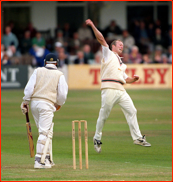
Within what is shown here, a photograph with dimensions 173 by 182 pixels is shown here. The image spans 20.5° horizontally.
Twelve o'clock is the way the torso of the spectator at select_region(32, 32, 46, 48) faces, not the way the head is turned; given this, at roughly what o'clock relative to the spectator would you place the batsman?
The batsman is roughly at 12 o'clock from the spectator.

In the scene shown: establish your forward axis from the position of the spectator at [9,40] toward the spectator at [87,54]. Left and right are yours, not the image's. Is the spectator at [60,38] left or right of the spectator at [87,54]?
left

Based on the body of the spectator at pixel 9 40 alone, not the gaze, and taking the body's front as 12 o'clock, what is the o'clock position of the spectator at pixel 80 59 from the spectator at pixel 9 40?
the spectator at pixel 80 59 is roughly at 10 o'clock from the spectator at pixel 9 40.

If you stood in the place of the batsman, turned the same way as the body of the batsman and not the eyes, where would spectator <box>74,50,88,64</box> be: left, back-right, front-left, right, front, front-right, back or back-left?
front

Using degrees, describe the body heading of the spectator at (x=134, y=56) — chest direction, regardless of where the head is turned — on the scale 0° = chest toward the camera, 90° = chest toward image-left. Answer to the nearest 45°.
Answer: approximately 0°

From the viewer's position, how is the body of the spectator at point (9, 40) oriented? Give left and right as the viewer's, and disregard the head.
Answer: facing the viewer

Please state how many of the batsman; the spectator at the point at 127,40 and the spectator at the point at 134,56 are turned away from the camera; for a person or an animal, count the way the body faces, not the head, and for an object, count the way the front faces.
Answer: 1

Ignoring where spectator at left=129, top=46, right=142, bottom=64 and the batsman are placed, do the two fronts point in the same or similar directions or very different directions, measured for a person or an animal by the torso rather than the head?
very different directions

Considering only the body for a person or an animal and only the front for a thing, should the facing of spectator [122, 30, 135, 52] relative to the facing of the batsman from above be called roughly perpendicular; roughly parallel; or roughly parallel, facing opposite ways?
roughly parallel, facing opposite ways

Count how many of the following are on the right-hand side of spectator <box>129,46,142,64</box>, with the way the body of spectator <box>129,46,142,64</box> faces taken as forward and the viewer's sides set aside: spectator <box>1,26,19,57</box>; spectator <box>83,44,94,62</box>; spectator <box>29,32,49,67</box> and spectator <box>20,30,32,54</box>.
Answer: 4

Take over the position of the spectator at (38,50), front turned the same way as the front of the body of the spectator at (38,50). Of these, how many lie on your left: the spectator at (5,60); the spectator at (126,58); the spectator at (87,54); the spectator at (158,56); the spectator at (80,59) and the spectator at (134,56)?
5

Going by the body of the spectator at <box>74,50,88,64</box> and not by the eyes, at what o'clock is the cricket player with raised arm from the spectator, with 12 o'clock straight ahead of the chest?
The cricket player with raised arm is roughly at 12 o'clock from the spectator.

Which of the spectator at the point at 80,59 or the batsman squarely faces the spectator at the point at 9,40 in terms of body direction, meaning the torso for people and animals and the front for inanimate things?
the batsman

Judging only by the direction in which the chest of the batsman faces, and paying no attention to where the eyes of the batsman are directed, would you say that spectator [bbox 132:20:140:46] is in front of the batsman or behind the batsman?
in front

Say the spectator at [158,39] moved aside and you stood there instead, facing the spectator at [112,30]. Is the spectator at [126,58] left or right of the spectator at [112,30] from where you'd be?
left

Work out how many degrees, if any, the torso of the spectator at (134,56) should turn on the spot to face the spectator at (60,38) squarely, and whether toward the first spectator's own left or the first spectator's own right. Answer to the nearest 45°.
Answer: approximately 90° to the first spectator's own right

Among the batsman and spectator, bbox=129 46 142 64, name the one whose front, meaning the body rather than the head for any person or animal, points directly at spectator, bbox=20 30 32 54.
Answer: the batsman

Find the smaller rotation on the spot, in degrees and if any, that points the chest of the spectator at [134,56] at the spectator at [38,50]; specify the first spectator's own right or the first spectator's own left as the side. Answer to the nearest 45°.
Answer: approximately 90° to the first spectator's own right

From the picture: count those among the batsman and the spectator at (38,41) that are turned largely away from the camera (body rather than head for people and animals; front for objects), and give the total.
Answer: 1
